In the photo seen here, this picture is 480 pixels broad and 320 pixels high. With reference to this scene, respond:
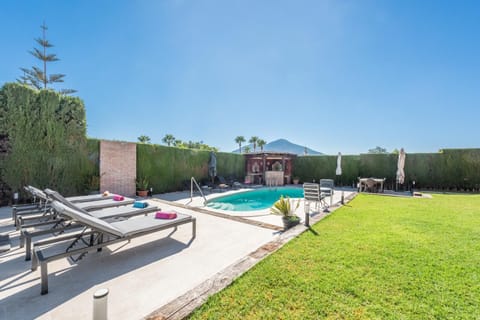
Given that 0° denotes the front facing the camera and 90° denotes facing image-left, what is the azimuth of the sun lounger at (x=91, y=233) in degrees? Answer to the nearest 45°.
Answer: approximately 225°

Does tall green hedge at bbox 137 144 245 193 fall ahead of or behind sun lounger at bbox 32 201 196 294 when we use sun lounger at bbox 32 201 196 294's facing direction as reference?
ahead

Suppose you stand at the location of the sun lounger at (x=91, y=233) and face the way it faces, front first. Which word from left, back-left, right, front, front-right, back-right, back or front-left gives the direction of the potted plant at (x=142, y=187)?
front-left

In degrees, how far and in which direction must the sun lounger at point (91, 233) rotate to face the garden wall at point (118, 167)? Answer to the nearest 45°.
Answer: approximately 45° to its left

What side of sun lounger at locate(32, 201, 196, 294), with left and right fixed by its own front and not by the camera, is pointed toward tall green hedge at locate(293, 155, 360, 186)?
front

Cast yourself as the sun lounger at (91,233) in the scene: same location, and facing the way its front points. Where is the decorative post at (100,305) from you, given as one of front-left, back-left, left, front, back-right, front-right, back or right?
back-right

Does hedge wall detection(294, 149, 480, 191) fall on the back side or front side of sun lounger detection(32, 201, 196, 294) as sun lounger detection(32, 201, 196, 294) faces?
on the front side
